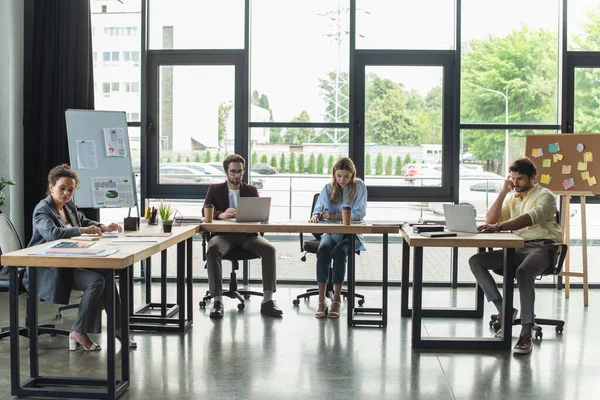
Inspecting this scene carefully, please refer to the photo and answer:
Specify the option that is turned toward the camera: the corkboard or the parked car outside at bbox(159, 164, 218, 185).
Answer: the corkboard

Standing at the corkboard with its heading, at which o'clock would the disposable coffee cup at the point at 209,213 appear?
The disposable coffee cup is roughly at 2 o'clock from the corkboard.

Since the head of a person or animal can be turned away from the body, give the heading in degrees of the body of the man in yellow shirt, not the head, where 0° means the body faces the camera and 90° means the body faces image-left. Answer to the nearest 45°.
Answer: approximately 45°

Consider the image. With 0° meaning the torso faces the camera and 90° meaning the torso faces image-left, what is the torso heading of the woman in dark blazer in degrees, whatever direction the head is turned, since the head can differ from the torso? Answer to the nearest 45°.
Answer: approximately 315°

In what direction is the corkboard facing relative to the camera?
toward the camera

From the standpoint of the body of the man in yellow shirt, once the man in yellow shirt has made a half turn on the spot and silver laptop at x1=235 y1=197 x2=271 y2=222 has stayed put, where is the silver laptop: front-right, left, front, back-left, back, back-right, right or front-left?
back-left

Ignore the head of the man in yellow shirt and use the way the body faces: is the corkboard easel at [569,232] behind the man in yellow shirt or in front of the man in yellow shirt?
behind

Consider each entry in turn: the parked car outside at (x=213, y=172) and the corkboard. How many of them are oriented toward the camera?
1

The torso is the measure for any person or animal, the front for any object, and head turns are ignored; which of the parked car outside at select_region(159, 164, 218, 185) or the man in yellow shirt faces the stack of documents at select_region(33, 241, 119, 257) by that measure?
the man in yellow shirt
